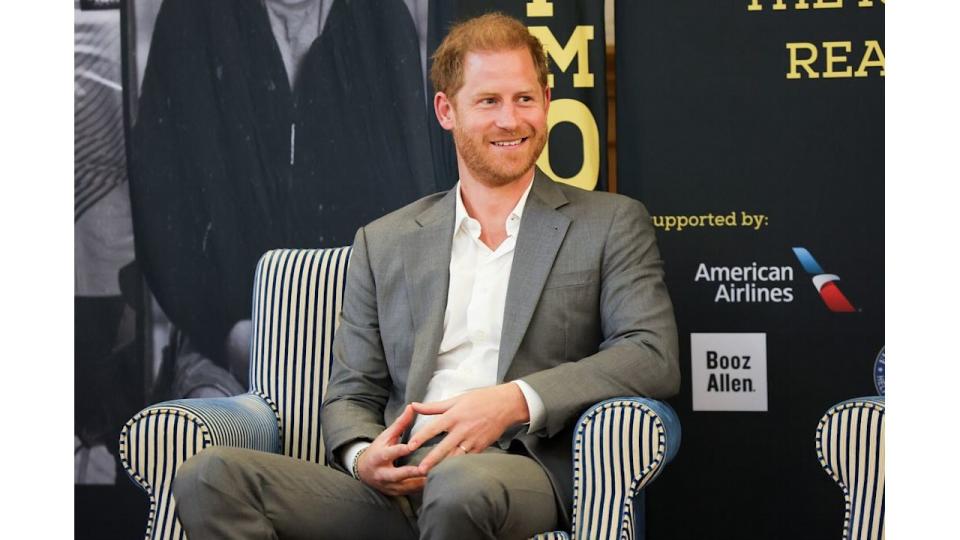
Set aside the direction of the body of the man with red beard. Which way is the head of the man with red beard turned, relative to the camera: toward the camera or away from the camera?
toward the camera

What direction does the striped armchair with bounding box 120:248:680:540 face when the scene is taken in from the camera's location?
facing the viewer
